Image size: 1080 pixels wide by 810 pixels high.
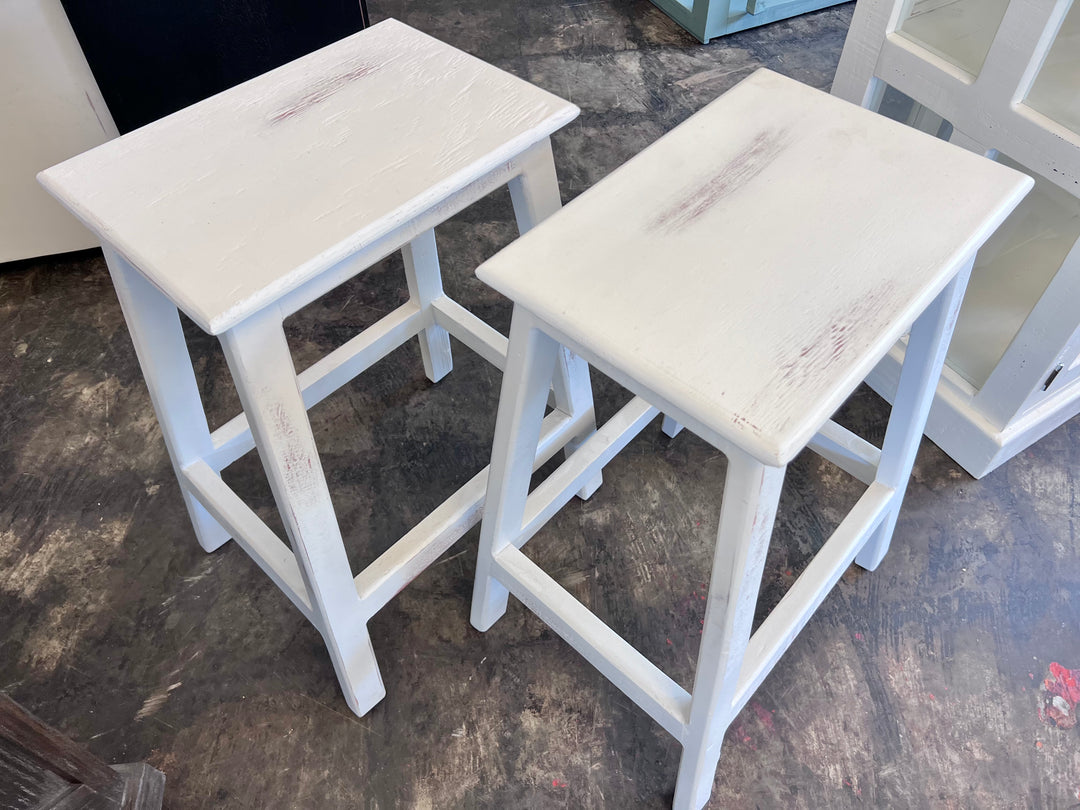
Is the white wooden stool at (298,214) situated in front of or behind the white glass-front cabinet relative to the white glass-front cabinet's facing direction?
in front

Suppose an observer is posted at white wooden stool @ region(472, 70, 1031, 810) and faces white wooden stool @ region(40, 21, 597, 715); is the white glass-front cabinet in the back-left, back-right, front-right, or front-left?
back-right
